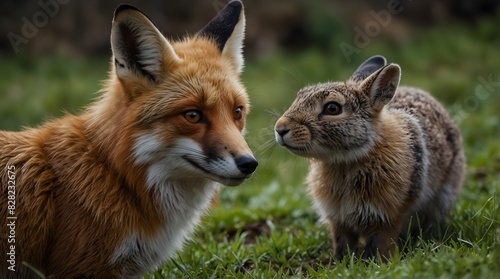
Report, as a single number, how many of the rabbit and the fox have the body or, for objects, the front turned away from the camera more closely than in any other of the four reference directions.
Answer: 0

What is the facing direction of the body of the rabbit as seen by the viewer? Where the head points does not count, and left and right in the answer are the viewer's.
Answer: facing the viewer and to the left of the viewer

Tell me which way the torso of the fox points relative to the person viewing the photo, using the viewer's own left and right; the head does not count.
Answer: facing the viewer and to the right of the viewer

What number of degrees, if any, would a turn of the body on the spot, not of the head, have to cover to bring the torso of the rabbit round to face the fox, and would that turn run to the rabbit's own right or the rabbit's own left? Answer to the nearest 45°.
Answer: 0° — it already faces it

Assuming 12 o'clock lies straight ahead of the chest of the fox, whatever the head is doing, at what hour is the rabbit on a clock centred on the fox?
The rabbit is roughly at 10 o'clock from the fox.
